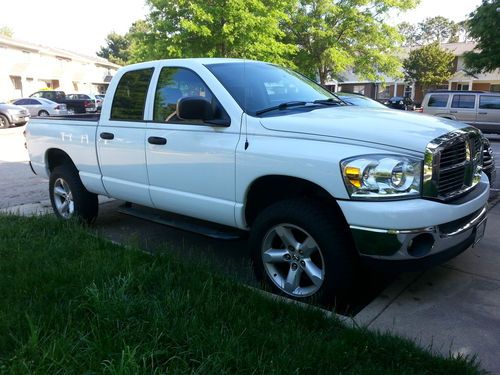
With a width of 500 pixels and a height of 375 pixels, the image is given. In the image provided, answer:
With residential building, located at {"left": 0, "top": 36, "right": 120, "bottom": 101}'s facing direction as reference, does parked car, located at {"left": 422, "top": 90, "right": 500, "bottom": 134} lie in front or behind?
in front

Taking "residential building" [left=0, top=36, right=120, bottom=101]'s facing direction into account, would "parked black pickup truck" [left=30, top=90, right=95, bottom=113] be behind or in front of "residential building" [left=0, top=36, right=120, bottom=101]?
in front

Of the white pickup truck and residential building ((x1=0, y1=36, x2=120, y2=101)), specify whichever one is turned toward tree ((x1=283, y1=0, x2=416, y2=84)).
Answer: the residential building

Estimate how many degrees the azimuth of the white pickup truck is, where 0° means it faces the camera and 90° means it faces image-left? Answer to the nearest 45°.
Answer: approximately 315°

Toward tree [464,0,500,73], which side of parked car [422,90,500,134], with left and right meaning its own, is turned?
left

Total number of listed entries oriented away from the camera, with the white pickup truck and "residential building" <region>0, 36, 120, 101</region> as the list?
0

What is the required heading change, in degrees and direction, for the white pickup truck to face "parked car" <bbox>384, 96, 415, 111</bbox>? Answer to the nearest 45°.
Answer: approximately 135° to its left

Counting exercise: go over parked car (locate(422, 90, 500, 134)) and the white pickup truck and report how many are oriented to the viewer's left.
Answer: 0
